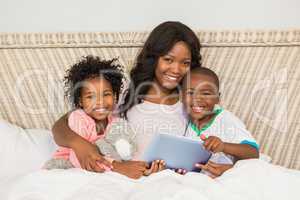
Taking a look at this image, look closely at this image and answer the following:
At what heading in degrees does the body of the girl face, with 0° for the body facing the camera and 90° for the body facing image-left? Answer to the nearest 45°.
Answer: approximately 0°

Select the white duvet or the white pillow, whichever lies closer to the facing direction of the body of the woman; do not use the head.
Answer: the white duvet

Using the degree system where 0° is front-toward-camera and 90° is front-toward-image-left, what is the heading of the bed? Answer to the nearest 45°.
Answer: approximately 0°

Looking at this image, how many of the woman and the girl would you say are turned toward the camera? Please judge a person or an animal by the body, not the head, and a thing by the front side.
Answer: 2
